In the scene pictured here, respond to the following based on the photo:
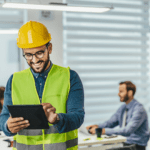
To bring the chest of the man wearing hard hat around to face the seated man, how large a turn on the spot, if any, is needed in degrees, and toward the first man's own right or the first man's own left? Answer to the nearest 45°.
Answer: approximately 135° to the first man's own left

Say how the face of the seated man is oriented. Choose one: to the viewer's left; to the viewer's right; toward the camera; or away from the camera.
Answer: to the viewer's left

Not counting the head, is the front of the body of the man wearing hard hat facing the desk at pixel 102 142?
no

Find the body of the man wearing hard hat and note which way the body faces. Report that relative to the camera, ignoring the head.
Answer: toward the camera
